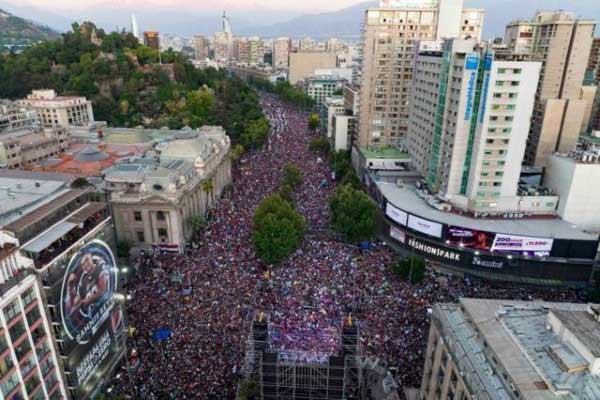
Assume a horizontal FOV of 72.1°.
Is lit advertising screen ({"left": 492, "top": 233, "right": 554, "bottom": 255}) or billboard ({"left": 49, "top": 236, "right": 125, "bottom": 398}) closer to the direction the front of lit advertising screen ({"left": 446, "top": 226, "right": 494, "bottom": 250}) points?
the billboard

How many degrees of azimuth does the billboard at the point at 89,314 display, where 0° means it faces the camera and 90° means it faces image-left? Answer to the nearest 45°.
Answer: approximately 315°

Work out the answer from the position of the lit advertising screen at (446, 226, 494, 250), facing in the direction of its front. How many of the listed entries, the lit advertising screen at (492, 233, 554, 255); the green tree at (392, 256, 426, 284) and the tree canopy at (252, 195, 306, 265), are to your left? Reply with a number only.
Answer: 1

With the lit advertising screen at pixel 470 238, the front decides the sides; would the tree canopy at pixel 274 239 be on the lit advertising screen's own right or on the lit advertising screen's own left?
on the lit advertising screen's own right

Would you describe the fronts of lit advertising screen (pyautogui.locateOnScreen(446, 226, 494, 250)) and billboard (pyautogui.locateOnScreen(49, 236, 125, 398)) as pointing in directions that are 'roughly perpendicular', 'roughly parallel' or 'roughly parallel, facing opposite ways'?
roughly perpendicular

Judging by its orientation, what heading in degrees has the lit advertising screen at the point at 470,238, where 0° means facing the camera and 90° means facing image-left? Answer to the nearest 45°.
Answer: approximately 0°

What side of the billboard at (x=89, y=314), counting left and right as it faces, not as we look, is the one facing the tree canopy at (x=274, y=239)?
left

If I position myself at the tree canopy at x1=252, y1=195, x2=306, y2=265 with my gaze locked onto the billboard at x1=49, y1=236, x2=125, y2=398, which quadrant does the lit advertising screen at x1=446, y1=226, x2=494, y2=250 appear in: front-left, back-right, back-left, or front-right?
back-left

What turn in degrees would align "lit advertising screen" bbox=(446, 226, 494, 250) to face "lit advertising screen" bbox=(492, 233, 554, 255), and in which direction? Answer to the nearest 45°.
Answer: approximately 90° to its left

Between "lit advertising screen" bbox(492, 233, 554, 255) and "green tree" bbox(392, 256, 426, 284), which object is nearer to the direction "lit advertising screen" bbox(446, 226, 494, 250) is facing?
the green tree
